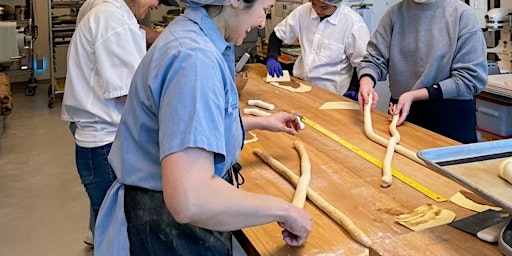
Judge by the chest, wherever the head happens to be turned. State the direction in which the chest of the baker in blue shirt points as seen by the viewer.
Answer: to the viewer's right

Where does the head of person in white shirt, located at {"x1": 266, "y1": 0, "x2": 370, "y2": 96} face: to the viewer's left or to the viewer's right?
to the viewer's left

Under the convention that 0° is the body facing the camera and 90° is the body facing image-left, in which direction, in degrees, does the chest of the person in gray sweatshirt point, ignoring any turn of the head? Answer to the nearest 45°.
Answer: approximately 45°
